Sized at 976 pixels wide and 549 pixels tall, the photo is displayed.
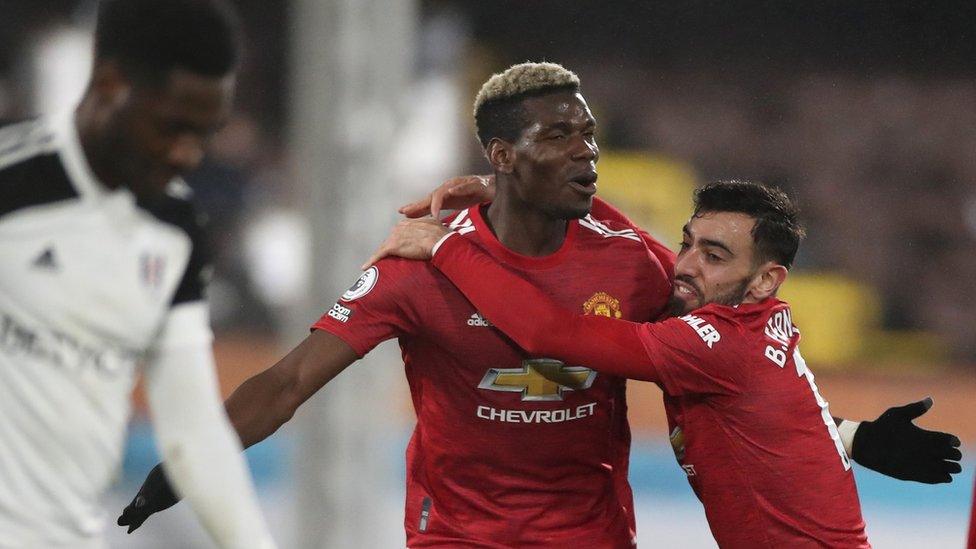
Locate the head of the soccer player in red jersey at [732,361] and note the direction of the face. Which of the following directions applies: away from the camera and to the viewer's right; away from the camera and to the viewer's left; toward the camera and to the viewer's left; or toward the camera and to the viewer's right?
toward the camera and to the viewer's left

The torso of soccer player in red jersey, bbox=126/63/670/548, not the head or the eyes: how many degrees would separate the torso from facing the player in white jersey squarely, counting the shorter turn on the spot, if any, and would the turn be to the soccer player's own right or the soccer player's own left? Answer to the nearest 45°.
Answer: approximately 45° to the soccer player's own right

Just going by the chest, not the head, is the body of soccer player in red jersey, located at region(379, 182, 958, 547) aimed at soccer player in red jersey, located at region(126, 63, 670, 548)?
yes

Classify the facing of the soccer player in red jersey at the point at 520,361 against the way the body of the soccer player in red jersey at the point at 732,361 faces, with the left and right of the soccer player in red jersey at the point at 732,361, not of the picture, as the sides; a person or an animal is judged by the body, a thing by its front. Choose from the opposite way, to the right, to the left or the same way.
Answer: to the left

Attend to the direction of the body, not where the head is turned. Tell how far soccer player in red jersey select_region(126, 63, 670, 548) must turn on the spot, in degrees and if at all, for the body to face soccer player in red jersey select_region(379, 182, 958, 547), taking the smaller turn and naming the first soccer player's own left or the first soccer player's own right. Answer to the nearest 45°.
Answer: approximately 90° to the first soccer player's own left

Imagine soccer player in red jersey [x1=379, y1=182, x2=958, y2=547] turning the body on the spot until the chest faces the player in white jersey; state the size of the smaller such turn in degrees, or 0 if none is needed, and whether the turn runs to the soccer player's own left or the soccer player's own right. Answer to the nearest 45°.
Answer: approximately 45° to the soccer player's own left

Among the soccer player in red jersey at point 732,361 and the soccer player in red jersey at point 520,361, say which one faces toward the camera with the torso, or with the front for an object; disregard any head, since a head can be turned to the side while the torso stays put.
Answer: the soccer player in red jersey at point 520,361

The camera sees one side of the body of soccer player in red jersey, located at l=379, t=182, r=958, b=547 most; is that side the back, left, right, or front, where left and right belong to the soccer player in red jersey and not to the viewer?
left

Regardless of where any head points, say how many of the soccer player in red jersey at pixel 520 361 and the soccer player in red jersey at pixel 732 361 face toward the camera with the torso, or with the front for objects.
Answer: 1

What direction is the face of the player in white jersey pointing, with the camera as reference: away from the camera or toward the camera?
toward the camera

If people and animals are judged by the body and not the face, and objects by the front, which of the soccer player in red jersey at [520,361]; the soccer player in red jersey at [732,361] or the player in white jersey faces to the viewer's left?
the soccer player in red jersey at [732,361]

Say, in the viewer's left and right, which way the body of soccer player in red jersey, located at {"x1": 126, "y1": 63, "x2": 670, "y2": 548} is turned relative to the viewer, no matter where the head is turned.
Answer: facing the viewer

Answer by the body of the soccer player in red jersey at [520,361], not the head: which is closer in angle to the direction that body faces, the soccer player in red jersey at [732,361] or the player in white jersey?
the player in white jersey

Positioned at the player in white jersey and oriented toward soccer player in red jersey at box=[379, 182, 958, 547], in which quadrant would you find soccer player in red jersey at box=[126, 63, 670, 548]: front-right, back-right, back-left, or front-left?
front-left
